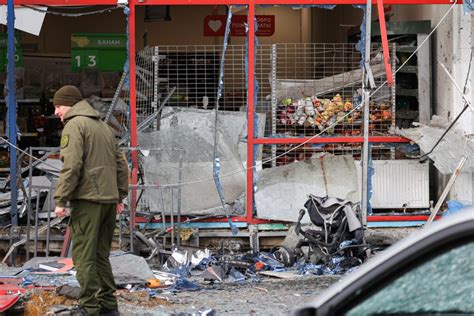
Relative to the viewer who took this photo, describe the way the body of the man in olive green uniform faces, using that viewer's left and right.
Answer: facing away from the viewer and to the left of the viewer

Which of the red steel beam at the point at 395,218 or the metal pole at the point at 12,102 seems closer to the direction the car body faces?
the metal pole

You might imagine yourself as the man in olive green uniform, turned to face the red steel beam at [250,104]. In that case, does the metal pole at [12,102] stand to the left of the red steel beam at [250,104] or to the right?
left

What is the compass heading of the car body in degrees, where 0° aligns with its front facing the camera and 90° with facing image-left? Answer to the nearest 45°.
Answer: approximately 90°

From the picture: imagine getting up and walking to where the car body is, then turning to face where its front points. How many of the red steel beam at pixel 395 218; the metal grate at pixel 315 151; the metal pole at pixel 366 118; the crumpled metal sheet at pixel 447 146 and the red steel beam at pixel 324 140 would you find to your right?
5

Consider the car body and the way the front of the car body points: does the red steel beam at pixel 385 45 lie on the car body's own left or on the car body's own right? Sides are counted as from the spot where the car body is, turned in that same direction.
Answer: on the car body's own right

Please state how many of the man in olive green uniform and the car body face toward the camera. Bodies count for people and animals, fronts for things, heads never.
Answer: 0

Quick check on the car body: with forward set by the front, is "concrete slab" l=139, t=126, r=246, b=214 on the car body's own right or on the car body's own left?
on the car body's own right
